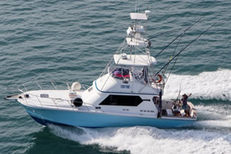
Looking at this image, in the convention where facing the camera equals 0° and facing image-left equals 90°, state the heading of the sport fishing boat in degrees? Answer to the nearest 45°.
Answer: approximately 90°
